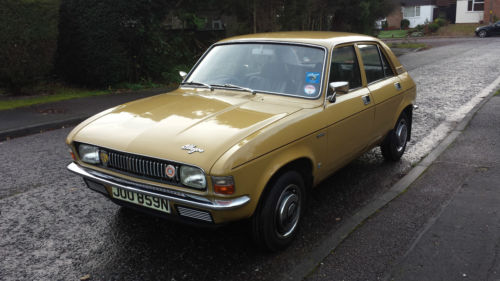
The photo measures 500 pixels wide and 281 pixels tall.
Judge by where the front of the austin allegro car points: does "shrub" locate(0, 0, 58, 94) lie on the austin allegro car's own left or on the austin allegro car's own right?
on the austin allegro car's own right

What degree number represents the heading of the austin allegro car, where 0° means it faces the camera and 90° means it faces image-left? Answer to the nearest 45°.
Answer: approximately 45°

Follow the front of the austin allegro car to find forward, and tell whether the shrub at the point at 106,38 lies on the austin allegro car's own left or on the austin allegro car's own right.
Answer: on the austin allegro car's own right

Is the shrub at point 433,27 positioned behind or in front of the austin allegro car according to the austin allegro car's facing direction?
behind

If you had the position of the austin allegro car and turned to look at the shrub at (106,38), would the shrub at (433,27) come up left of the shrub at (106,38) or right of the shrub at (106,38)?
right
